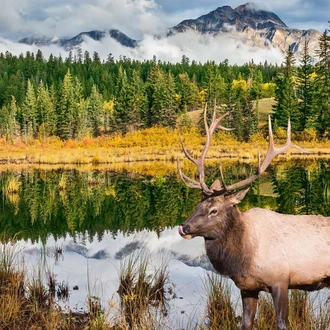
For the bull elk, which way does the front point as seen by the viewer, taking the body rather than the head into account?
to the viewer's left

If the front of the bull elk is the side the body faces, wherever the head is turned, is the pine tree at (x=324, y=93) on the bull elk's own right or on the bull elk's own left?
on the bull elk's own right
